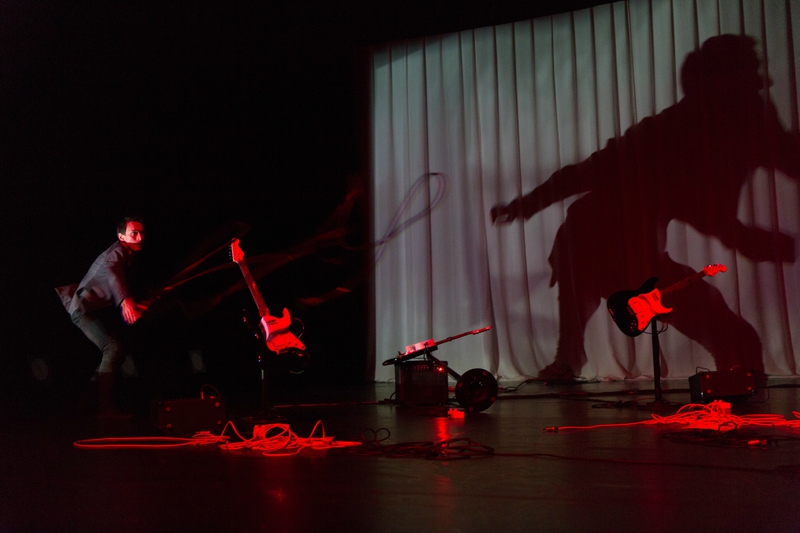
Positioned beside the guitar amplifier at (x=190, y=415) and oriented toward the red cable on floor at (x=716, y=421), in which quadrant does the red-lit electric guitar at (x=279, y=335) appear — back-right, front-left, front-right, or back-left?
front-left

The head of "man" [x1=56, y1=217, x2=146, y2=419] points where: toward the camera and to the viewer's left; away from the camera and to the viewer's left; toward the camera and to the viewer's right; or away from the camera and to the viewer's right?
toward the camera and to the viewer's right

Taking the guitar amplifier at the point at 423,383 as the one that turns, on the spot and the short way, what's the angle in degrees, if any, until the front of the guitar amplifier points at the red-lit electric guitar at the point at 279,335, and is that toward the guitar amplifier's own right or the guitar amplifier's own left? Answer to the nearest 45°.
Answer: approximately 45° to the guitar amplifier's own right

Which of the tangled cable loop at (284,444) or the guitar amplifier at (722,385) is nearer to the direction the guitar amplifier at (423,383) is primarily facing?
the tangled cable loop

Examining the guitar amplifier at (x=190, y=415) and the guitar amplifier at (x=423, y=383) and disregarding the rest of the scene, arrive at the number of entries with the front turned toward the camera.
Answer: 2

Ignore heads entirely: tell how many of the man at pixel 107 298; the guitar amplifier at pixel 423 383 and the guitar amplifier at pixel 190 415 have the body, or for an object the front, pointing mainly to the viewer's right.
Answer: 1

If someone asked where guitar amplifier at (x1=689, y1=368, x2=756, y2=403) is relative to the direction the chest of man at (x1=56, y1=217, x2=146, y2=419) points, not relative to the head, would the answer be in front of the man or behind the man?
in front

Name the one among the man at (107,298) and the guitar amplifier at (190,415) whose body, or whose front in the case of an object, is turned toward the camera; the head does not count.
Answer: the guitar amplifier

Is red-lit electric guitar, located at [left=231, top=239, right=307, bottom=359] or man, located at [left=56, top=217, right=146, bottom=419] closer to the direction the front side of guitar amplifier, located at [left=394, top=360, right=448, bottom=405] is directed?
the red-lit electric guitar

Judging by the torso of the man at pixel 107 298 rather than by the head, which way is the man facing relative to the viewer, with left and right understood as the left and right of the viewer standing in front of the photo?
facing to the right of the viewer

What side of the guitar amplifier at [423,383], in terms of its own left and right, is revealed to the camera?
front

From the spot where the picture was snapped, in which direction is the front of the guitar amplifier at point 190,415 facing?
facing the viewer

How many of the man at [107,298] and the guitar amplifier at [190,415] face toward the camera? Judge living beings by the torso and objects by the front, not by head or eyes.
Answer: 1

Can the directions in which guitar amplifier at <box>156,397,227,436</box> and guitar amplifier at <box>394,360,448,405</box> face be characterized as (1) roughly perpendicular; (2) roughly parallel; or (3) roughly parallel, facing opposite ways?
roughly parallel

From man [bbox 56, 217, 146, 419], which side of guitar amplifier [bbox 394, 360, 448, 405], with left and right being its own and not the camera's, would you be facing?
right

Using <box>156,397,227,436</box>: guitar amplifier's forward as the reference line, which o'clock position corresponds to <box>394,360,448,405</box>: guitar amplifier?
<box>394,360,448,405</box>: guitar amplifier is roughly at 8 o'clock from <box>156,397,227,436</box>: guitar amplifier.

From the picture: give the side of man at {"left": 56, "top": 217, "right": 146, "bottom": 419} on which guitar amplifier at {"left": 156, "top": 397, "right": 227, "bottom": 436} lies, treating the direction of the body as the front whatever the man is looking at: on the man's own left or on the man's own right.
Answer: on the man's own right
